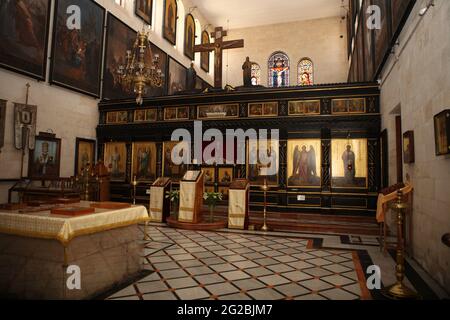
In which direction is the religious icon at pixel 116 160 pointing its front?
toward the camera

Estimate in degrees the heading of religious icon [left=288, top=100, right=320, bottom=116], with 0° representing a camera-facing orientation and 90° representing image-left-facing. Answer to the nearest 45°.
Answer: approximately 0°

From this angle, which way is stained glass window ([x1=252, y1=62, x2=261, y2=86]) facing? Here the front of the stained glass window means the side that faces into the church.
toward the camera

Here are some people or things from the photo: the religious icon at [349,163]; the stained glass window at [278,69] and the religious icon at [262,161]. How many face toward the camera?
3

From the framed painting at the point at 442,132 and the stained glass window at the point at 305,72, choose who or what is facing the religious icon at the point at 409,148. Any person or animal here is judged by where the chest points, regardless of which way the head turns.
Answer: the stained glass window

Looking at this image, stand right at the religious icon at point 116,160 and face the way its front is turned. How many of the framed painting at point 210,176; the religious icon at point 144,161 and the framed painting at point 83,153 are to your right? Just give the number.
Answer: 1

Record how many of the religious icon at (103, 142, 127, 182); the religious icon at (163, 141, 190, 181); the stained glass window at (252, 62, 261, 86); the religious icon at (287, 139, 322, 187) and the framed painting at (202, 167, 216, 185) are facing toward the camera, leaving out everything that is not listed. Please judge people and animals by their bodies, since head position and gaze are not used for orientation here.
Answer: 5

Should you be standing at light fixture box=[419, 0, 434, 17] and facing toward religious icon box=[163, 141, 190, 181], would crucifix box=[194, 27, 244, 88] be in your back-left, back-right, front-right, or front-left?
front-right

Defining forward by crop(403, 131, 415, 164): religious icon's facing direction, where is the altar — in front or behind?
in front

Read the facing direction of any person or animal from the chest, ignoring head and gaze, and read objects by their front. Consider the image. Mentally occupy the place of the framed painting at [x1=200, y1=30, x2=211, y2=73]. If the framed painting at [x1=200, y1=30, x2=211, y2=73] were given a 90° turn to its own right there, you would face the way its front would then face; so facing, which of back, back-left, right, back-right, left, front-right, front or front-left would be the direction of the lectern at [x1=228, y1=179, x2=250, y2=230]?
front-left

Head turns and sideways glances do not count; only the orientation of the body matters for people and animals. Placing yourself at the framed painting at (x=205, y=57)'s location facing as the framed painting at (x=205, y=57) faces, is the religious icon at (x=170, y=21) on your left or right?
on your right

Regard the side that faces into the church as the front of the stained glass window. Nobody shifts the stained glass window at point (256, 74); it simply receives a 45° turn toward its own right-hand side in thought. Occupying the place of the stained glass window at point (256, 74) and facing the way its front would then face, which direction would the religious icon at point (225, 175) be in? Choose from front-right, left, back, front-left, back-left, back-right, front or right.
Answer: front-left

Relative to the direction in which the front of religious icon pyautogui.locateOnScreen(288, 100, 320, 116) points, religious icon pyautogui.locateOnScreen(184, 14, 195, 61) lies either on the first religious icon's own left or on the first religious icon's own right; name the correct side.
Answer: on the first religious icon's own right

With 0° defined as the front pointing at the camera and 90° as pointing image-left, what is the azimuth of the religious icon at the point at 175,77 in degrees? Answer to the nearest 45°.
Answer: approximately 315°

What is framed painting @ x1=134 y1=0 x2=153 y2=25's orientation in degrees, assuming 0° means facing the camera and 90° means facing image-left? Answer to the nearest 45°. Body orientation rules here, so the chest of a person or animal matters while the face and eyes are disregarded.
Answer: approximately 315°

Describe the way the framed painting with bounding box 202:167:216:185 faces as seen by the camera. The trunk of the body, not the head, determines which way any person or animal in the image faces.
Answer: facing the viewer

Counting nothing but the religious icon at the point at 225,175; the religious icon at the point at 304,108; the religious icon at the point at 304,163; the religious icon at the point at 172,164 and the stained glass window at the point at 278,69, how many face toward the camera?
5

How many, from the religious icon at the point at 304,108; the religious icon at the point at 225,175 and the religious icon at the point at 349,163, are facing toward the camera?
3
